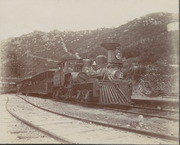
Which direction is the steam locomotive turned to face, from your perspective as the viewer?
facing the viewer and to the right of the viewer
